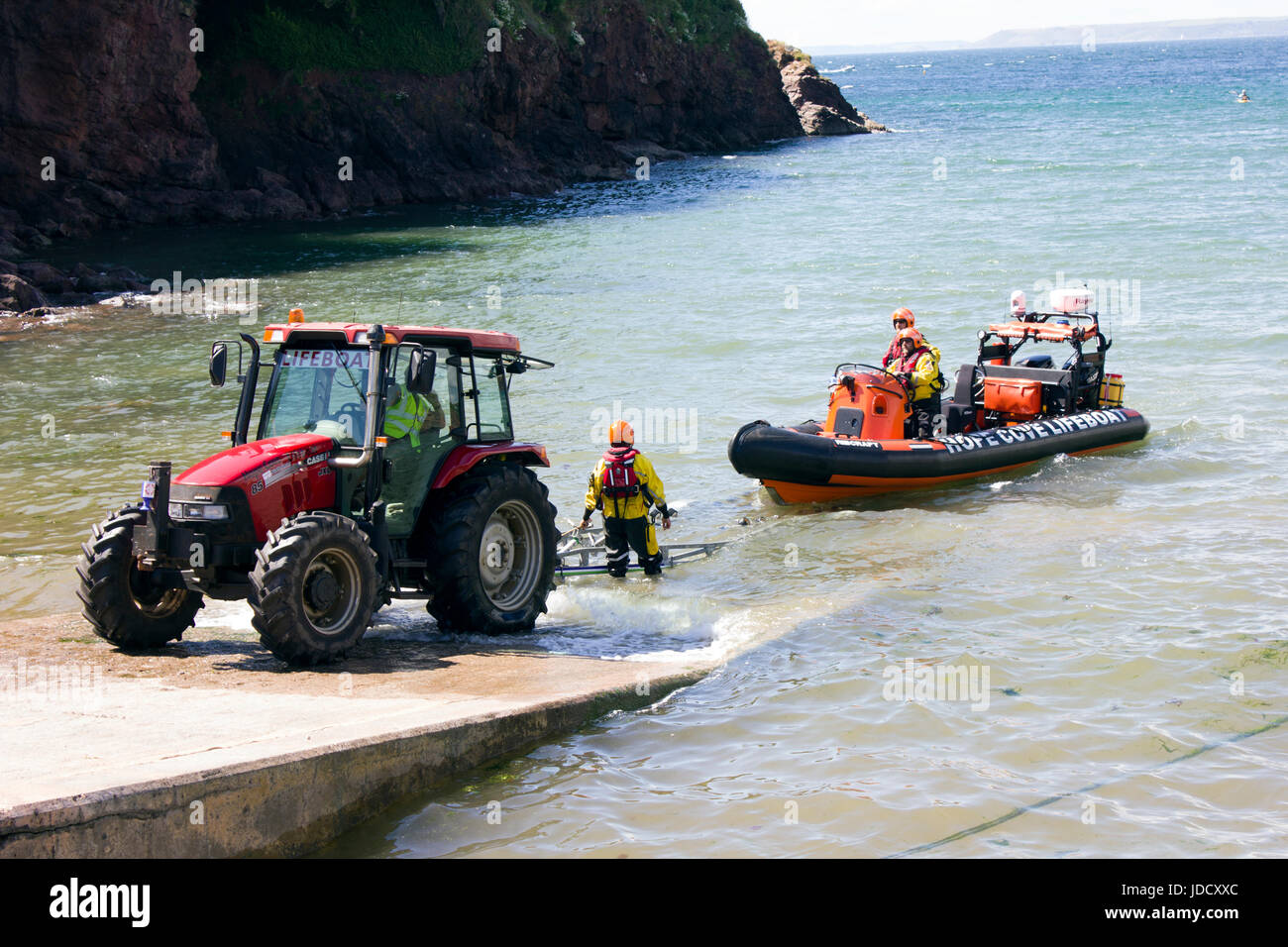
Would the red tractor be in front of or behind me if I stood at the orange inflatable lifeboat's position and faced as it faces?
in front

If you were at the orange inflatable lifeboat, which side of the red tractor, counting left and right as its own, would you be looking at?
back

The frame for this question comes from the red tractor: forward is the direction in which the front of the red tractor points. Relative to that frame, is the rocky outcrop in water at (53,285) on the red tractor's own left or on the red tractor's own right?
on the red tractor's own right

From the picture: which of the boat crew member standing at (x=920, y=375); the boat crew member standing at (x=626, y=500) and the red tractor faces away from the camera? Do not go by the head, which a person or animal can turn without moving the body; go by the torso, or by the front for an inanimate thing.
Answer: the boat crew member standing at (x=626, y=500)

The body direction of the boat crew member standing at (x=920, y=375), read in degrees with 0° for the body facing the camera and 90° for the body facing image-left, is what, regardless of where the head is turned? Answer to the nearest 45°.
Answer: approximately 45°

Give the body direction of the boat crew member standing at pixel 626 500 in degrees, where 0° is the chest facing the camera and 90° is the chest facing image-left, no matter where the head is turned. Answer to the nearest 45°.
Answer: approximately 180°

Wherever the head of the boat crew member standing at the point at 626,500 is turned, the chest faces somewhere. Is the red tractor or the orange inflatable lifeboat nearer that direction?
the orange inflatable lifeboat

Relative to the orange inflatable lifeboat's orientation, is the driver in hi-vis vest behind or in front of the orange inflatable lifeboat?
in front

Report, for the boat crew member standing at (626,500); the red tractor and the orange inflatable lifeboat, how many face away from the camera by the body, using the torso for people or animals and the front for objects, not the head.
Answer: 1

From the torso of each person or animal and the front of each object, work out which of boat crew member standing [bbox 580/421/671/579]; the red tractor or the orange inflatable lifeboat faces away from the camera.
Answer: the boat crew member standing

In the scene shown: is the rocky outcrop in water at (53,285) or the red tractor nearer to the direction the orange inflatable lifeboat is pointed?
the red tractor
